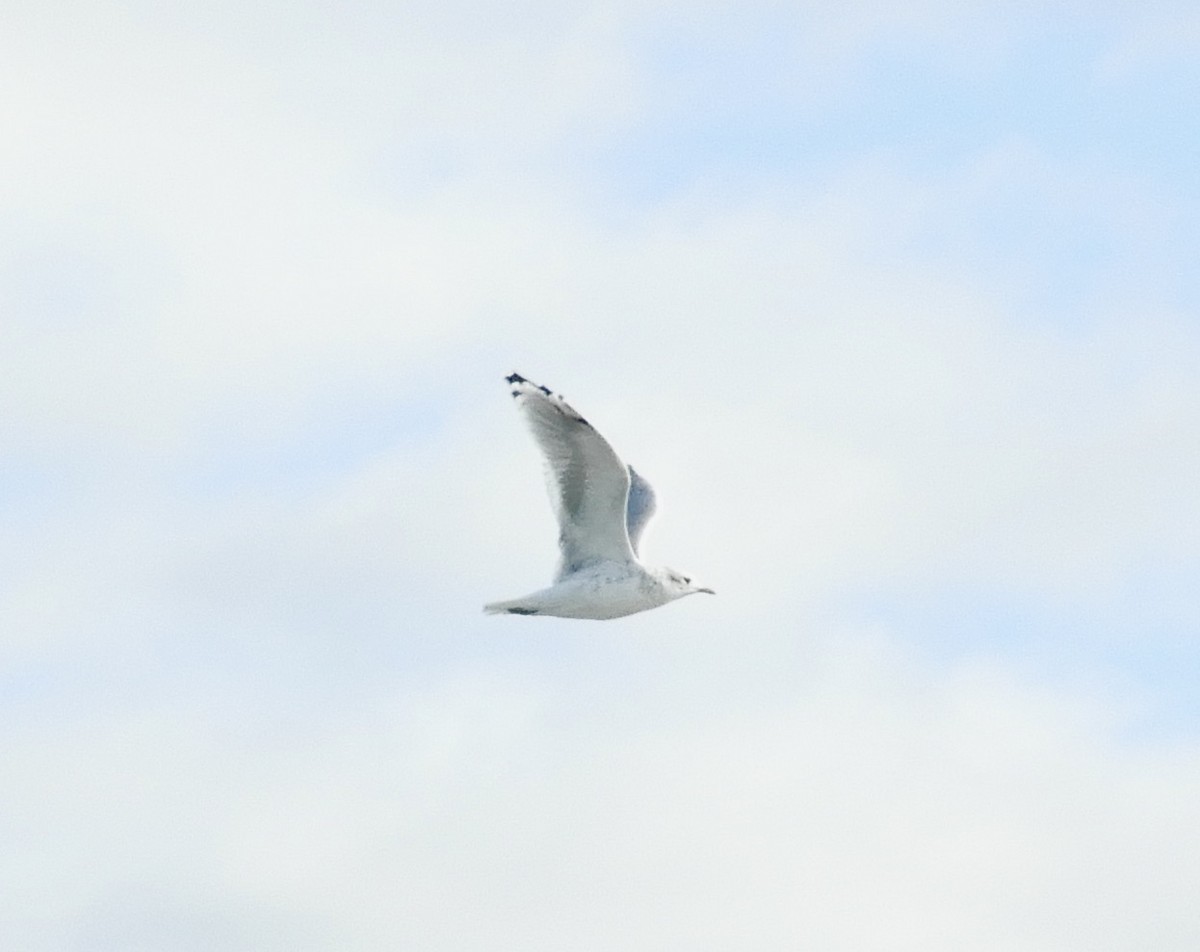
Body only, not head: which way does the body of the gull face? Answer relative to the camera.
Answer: to the viewer's right
